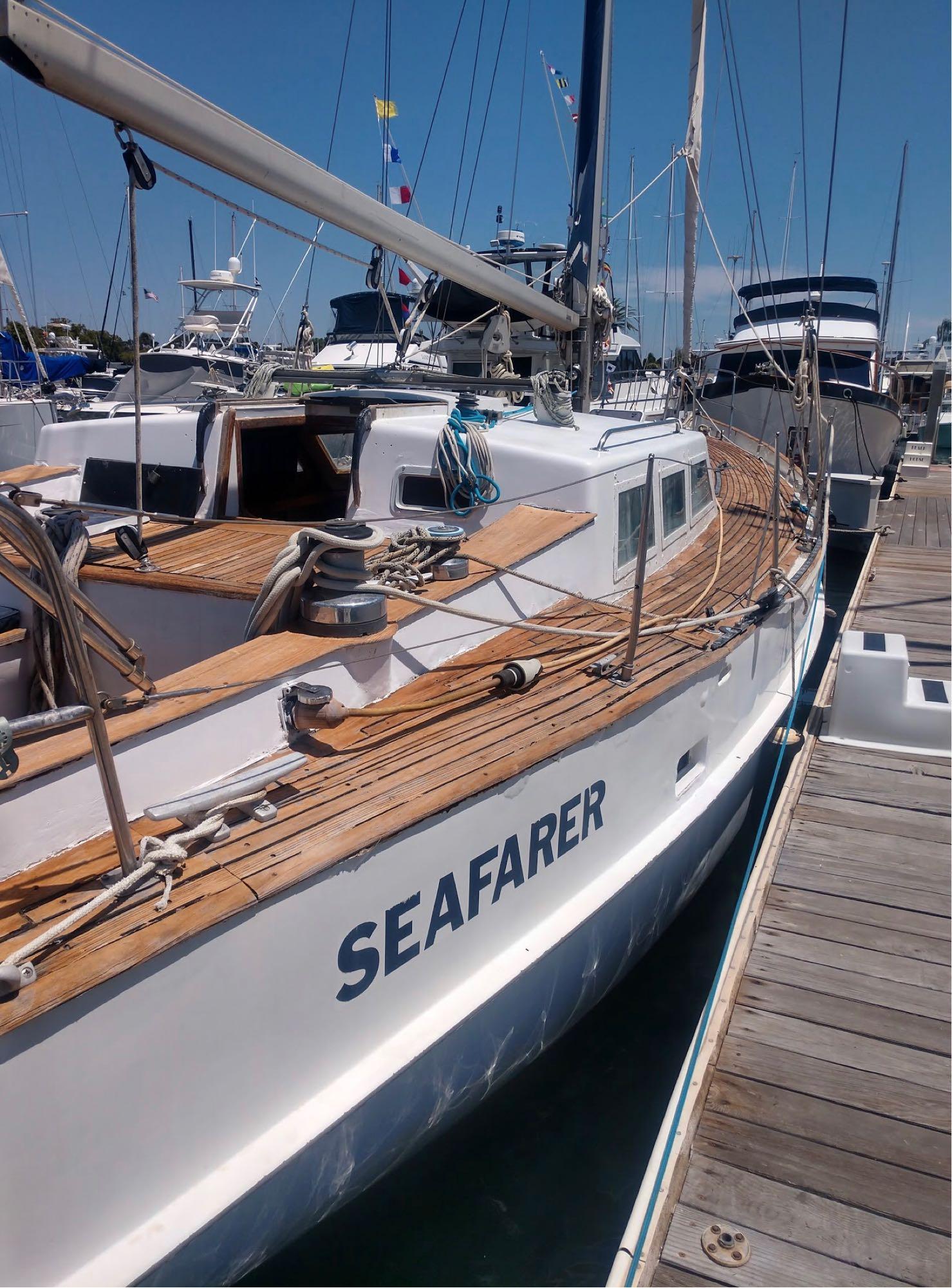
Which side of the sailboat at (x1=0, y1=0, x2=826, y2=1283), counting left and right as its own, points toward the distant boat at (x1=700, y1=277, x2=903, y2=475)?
front

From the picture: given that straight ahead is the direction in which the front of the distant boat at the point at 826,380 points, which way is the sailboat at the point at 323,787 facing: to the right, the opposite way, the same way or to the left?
the opposite way

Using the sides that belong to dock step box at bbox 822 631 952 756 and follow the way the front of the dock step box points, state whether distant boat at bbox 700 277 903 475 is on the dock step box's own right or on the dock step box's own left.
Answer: on the dock step box's own left

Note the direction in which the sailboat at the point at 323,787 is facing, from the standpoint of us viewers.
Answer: facing away from the viewer and to the right of the viewer

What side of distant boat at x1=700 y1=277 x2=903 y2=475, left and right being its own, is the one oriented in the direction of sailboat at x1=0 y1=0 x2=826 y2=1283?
front

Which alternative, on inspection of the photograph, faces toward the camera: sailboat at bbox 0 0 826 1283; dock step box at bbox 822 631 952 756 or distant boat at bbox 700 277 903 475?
the distant boat

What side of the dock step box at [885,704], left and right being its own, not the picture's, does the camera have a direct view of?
right

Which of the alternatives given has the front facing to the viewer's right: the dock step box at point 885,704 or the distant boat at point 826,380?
the dock step box

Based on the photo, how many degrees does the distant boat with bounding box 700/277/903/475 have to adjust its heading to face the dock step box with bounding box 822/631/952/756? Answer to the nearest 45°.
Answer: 0° — it already faces it
